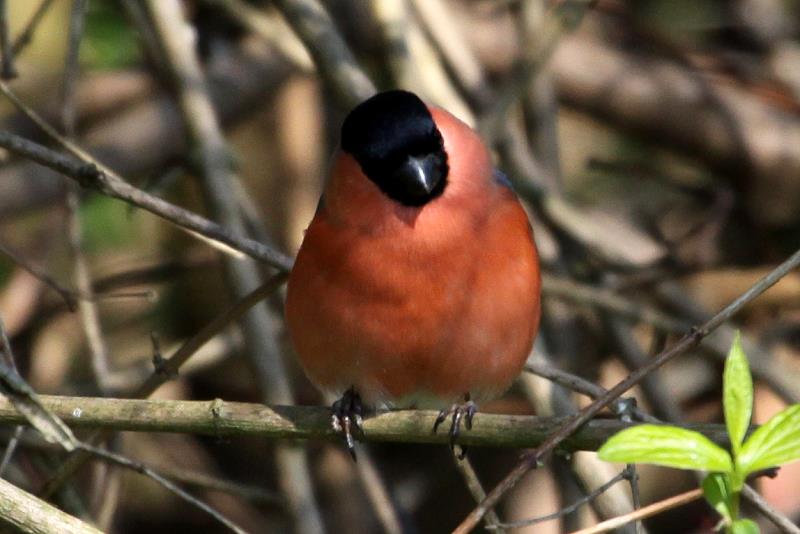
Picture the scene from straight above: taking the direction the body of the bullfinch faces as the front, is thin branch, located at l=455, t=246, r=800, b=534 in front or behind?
in front

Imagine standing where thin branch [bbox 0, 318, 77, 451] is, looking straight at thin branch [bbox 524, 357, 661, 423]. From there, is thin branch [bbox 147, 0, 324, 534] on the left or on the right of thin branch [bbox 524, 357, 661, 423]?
left

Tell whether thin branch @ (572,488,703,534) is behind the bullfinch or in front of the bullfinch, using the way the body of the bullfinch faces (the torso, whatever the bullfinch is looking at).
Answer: in front

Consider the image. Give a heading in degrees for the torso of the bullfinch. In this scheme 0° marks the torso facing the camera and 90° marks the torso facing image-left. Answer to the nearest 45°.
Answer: approximately 0°

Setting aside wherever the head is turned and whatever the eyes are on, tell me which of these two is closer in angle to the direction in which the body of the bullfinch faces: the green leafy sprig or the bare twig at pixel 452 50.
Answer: the green leafy sprig
